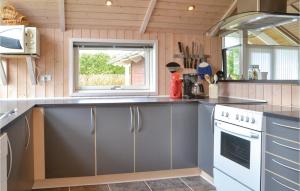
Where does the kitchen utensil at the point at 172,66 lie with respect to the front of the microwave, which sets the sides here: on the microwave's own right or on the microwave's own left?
on the microwave's own left

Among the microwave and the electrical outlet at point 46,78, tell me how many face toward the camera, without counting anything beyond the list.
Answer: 2

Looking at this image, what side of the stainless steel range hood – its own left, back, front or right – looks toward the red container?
right

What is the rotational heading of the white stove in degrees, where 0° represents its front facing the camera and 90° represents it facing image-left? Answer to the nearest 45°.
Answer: approximately 45°

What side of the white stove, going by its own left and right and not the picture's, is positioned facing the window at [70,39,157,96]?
right

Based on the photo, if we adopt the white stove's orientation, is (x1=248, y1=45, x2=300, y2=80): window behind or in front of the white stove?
behind

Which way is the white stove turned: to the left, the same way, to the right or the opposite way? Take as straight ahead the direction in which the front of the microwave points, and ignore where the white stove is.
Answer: to the right

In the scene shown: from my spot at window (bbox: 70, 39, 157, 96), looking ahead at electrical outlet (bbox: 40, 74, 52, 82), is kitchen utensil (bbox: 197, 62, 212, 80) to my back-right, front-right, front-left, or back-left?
back-left

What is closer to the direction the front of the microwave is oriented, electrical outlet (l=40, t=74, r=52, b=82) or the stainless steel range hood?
the stainless steel range hood

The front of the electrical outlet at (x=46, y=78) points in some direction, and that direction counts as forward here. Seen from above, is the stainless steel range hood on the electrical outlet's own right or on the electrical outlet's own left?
on the electrical outlet's own left
